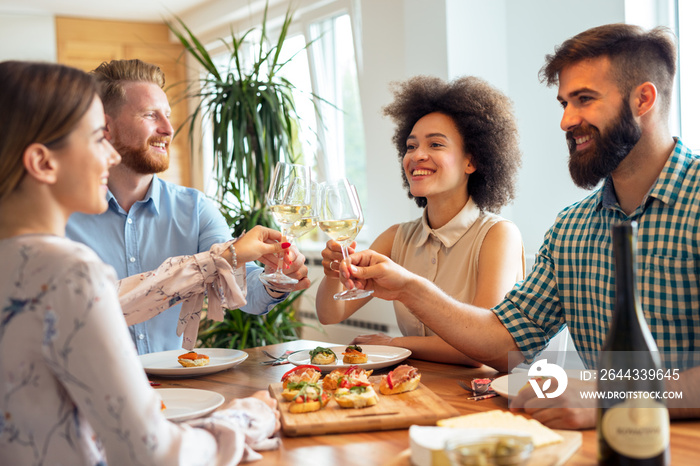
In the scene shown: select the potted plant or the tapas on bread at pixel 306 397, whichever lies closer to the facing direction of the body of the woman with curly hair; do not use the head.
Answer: the tapas on bread

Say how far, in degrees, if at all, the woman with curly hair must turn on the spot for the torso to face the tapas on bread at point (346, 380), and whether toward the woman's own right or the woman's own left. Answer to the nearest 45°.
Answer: approximately 45° to the woman's own left

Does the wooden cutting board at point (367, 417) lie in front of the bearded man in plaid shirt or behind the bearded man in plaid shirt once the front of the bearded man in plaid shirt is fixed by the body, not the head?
in front

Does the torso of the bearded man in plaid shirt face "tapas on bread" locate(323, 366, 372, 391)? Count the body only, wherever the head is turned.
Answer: yes

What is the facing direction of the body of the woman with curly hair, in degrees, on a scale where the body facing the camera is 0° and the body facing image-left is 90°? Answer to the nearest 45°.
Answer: approximately 45°

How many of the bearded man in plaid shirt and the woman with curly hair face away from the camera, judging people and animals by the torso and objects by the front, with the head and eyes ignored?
0

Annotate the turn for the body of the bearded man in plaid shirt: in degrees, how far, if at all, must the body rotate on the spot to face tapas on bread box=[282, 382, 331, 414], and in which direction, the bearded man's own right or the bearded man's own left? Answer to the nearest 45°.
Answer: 0° — they already face it

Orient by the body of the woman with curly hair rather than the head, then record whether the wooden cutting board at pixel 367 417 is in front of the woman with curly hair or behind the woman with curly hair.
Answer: in front
